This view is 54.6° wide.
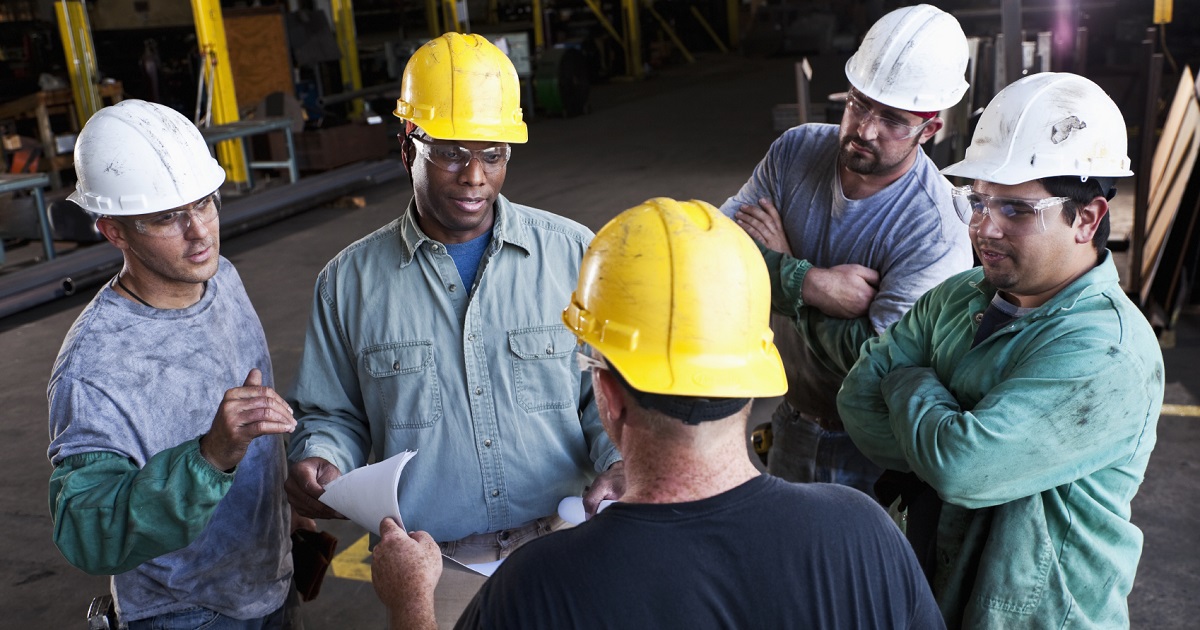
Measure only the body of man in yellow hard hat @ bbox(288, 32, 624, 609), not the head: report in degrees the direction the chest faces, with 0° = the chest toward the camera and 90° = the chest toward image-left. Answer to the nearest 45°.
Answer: approximately 0°

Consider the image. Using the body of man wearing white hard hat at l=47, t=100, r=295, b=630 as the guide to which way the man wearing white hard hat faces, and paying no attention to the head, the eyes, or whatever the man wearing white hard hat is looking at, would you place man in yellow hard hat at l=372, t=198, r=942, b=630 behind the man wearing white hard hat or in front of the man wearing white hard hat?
in front

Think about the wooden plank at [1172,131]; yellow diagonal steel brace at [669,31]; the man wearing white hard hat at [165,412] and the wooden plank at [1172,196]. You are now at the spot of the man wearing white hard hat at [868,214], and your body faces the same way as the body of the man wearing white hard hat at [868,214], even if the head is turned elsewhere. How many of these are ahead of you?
1

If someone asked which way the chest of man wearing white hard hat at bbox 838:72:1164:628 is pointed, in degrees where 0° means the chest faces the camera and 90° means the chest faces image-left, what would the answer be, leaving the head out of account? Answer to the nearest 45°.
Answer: approximately 45°

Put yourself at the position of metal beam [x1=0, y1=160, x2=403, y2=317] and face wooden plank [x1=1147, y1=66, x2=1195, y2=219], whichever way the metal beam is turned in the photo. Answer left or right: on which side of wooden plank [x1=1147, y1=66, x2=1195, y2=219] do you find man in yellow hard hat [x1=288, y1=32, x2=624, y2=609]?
right

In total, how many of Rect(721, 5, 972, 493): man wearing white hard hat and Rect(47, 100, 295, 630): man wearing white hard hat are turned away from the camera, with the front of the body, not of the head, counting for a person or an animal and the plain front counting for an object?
0

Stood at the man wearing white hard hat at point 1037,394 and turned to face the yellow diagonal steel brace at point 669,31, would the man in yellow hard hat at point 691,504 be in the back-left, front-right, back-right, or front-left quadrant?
back-left

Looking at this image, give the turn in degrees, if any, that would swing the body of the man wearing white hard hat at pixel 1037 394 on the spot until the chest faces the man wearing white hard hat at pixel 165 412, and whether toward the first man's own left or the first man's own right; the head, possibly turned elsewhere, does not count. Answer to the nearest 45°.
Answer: approximately 45° to the first man's own right

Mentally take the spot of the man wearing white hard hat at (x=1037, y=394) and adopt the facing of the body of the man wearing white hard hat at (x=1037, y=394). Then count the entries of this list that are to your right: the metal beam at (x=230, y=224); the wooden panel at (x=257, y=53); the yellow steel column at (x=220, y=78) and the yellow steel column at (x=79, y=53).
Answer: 4
